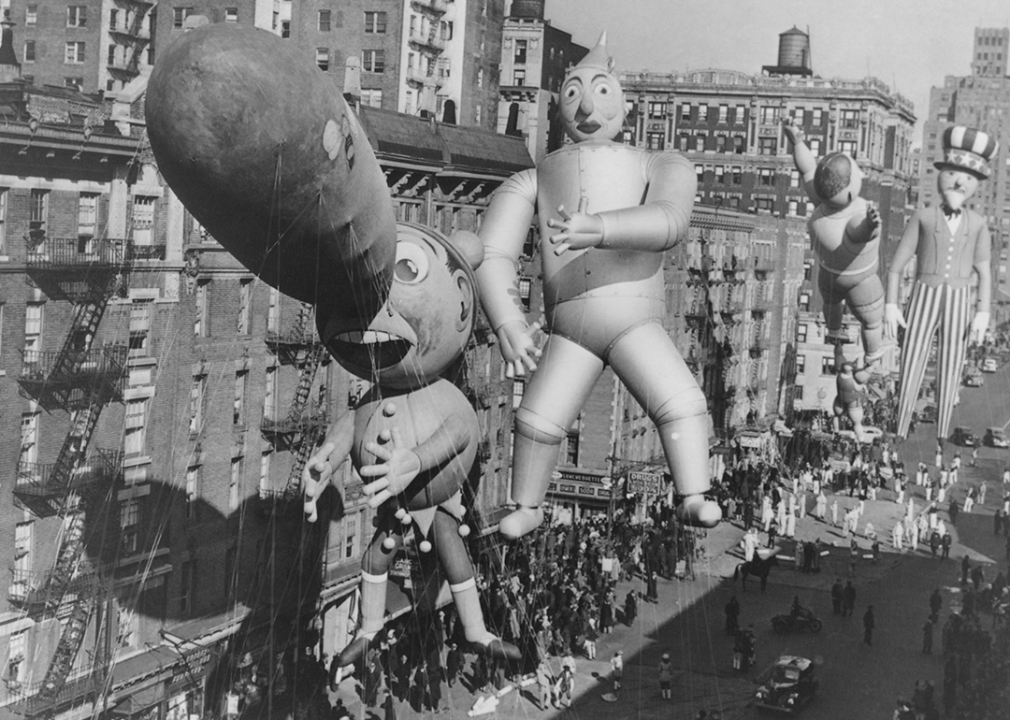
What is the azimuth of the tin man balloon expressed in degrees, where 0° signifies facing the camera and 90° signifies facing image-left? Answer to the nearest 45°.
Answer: approximately 0°

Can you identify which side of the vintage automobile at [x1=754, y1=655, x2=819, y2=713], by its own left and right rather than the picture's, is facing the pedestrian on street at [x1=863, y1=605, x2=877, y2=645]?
back

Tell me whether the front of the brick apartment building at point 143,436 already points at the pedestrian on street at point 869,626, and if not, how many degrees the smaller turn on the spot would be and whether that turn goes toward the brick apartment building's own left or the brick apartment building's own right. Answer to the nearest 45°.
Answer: approximately 45° to the brick apartment building's own left

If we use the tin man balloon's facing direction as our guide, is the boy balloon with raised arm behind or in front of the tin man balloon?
behind

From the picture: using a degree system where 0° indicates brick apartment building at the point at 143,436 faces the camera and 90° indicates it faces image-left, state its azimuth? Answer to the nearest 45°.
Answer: approximately 315°

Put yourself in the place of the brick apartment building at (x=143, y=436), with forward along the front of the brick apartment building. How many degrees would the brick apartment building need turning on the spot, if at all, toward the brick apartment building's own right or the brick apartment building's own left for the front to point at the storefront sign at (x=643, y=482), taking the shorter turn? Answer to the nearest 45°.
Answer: approximately 45° to the brick apartment building's own left

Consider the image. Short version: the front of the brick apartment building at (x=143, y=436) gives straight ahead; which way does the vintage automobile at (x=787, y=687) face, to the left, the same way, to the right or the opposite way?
to the right

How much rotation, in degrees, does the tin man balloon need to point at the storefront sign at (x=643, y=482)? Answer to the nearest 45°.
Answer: approximately 180°

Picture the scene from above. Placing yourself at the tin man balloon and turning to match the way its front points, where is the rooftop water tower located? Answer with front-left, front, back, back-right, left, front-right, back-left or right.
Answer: back
